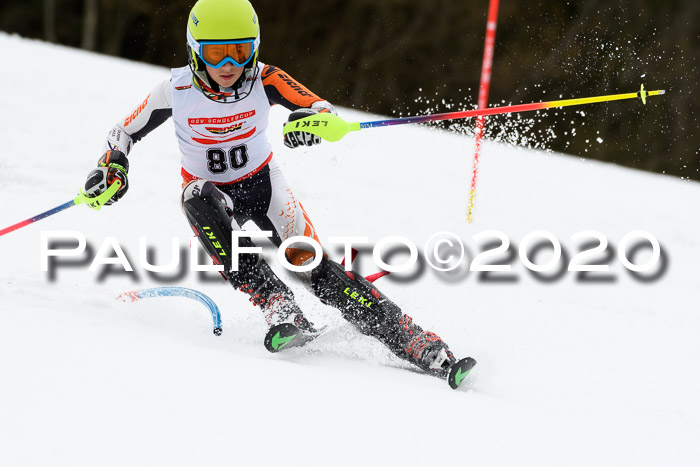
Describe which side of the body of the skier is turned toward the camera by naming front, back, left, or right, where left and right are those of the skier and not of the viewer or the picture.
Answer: front
